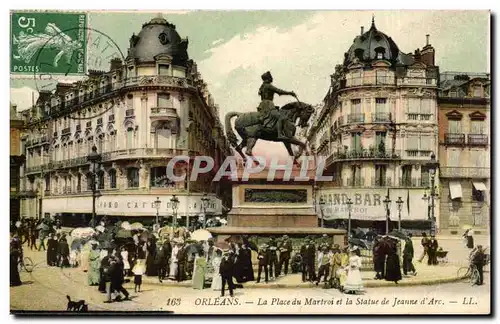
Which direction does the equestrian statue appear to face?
to the viewer's right

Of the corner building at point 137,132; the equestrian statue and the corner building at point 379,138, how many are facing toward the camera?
2

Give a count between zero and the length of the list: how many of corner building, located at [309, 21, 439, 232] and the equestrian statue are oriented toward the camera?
1

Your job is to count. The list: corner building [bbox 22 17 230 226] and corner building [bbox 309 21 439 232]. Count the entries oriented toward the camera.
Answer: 2

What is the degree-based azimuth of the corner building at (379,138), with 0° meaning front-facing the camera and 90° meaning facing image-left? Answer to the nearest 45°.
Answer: approximately 0°

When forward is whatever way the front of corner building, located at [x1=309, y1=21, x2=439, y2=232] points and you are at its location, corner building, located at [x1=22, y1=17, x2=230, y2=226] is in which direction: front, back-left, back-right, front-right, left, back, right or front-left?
right
